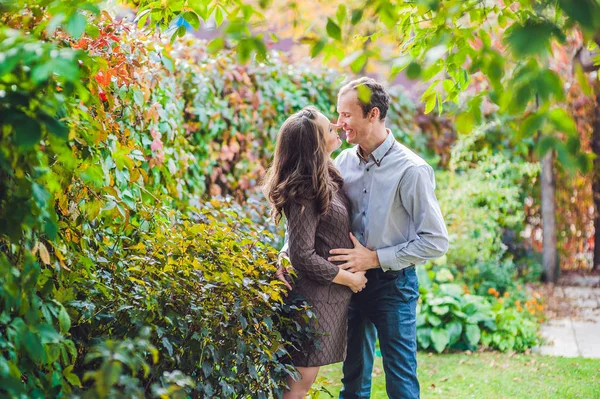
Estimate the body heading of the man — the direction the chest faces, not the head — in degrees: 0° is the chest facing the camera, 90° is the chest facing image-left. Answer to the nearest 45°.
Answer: approximately 45°

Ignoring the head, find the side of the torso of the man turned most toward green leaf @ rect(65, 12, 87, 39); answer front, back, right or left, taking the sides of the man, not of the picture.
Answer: front

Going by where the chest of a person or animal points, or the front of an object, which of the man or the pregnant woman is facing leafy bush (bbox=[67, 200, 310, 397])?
the man

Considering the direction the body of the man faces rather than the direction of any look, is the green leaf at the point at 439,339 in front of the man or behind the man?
behind

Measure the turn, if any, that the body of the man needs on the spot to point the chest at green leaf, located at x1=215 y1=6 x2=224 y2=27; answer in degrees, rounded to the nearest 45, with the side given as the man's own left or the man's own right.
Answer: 0° — they already face it

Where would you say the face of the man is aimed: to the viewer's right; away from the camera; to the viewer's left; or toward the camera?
to the viewer's left

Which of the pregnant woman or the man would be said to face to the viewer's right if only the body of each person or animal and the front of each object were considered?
the pregnant woman

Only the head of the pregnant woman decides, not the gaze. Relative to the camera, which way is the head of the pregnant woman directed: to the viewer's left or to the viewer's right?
to the viewer's right

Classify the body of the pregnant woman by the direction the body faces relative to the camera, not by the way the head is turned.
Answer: to the viewer's right

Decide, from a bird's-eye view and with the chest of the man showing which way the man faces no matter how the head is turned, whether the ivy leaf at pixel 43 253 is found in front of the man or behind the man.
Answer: in front

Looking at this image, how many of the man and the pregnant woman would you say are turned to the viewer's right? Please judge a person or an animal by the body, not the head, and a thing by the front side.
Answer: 1
